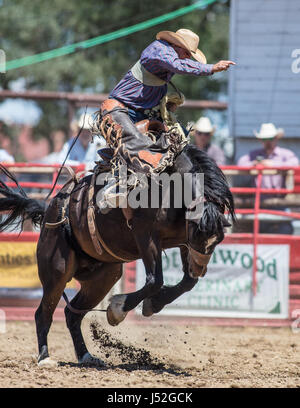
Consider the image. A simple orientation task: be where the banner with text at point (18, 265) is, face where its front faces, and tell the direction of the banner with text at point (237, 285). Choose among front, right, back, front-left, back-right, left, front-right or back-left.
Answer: left

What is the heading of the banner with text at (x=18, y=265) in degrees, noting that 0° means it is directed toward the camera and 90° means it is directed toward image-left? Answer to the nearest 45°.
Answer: approximately 0°

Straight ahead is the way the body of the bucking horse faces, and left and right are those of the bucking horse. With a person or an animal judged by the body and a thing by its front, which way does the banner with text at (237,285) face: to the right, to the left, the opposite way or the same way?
to the right

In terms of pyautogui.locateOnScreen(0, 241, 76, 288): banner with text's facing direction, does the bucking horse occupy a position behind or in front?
in front

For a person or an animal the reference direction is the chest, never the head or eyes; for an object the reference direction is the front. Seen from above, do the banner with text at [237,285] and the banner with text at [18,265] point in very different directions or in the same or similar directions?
same or similar directions

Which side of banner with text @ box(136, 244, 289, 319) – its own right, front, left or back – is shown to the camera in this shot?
front

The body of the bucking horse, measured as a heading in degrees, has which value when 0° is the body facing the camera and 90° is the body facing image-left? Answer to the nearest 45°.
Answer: approximately 270°

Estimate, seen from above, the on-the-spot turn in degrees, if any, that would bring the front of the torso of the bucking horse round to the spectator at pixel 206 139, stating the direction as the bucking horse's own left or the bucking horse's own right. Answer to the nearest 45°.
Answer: approximately 90° to the bucking horse's own left

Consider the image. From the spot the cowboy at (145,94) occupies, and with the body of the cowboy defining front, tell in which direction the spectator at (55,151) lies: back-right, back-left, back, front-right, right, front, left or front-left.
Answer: left

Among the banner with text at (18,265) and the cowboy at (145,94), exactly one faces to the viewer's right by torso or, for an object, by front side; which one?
the cowboy

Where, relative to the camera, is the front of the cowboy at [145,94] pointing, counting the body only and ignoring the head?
to the viewer's right

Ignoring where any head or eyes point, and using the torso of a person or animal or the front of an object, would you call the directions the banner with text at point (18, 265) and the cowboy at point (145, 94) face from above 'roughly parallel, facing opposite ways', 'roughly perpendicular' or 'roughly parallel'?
roughly perpendicular

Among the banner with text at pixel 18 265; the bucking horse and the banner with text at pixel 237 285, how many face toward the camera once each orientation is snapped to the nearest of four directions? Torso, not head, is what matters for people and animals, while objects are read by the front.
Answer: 2

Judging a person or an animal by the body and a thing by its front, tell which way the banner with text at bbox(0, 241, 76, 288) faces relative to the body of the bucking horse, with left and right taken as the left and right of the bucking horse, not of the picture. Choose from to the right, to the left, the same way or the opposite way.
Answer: to the right

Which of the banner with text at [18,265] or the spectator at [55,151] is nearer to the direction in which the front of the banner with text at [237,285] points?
the banner with text
